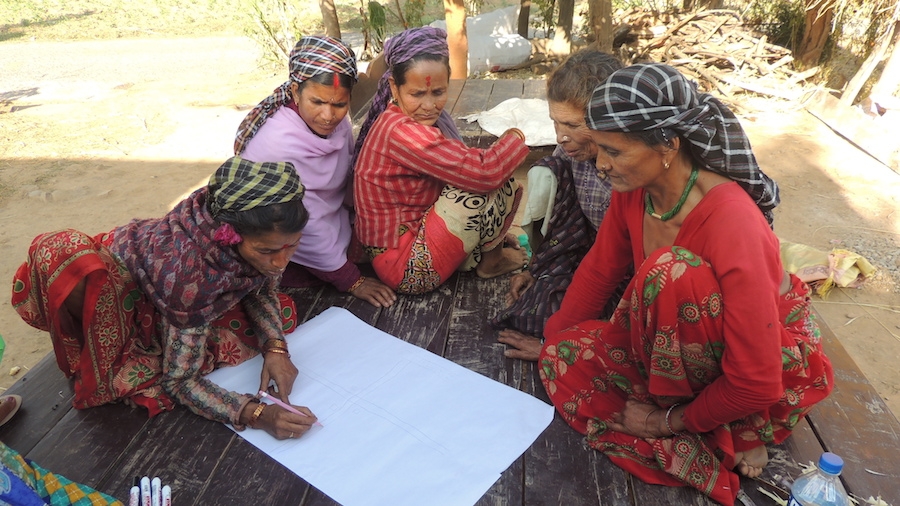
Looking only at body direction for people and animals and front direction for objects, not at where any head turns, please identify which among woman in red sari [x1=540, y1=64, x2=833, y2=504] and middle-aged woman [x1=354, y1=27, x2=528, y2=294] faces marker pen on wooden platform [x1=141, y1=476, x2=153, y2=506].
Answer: the woman in red sari

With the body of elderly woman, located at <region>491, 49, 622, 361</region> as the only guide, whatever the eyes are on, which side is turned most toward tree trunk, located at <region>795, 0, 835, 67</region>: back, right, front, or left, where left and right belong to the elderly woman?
back

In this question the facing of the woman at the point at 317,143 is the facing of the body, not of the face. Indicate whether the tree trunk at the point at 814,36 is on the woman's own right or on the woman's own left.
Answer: on the woman's own left

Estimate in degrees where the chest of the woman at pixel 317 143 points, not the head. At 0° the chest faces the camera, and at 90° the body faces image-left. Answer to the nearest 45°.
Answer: approximately 315°

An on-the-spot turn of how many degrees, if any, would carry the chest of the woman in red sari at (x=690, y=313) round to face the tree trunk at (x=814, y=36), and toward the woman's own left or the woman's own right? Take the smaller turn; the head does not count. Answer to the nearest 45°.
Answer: approximately 135° to the woman's own right

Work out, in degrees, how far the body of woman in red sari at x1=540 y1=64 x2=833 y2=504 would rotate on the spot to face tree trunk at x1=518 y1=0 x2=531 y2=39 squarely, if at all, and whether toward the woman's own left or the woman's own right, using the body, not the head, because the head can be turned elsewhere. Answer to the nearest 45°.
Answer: approximately 90° to the woman's own right

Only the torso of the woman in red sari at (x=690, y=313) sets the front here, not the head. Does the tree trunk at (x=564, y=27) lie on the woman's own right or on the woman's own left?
on the woman's own right

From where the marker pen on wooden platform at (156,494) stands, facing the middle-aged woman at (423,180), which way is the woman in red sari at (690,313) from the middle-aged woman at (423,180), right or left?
right
